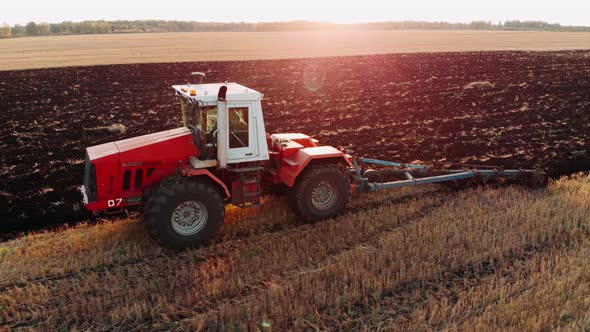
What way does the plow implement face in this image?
to the viewer's left

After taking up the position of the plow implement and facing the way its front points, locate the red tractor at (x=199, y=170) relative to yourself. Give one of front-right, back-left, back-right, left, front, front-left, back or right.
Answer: front-left
